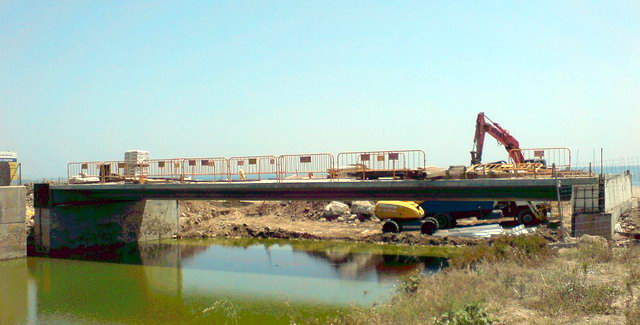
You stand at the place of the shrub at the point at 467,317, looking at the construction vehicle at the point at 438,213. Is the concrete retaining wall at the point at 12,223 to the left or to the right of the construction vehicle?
left

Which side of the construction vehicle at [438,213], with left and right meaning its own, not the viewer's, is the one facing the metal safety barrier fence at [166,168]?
back

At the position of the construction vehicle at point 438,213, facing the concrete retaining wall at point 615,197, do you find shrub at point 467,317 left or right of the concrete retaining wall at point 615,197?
right

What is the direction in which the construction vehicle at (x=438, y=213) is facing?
to the viewer's right
